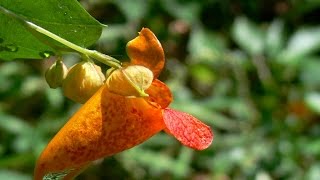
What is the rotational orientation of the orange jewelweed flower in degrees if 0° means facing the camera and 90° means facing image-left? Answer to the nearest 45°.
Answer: approximately 270°

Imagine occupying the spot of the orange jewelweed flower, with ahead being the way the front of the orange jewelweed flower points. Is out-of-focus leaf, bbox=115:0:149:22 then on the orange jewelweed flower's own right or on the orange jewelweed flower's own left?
on the orange jewelweed flower's own left
